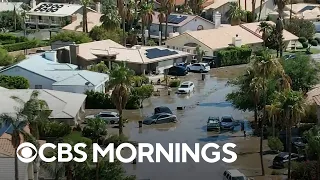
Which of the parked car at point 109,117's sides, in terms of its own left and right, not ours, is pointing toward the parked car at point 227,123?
back

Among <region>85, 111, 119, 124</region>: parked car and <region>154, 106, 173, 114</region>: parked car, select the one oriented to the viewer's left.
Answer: <region>85, 111, 119, 124</region>: parked car

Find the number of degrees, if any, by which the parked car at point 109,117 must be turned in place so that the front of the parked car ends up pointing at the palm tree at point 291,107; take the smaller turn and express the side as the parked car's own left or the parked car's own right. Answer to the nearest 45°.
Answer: approximately 135° to the parked car's own left

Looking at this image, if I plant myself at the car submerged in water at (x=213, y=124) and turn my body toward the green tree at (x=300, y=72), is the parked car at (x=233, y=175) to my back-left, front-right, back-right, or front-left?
back-right

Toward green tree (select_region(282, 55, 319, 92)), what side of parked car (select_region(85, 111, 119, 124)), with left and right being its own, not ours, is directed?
back

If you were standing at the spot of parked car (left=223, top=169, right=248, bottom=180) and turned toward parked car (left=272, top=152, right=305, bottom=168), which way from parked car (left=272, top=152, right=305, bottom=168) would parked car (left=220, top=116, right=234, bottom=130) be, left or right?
left

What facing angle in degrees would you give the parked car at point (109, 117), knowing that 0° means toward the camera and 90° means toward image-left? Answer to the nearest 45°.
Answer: approximately 90°
